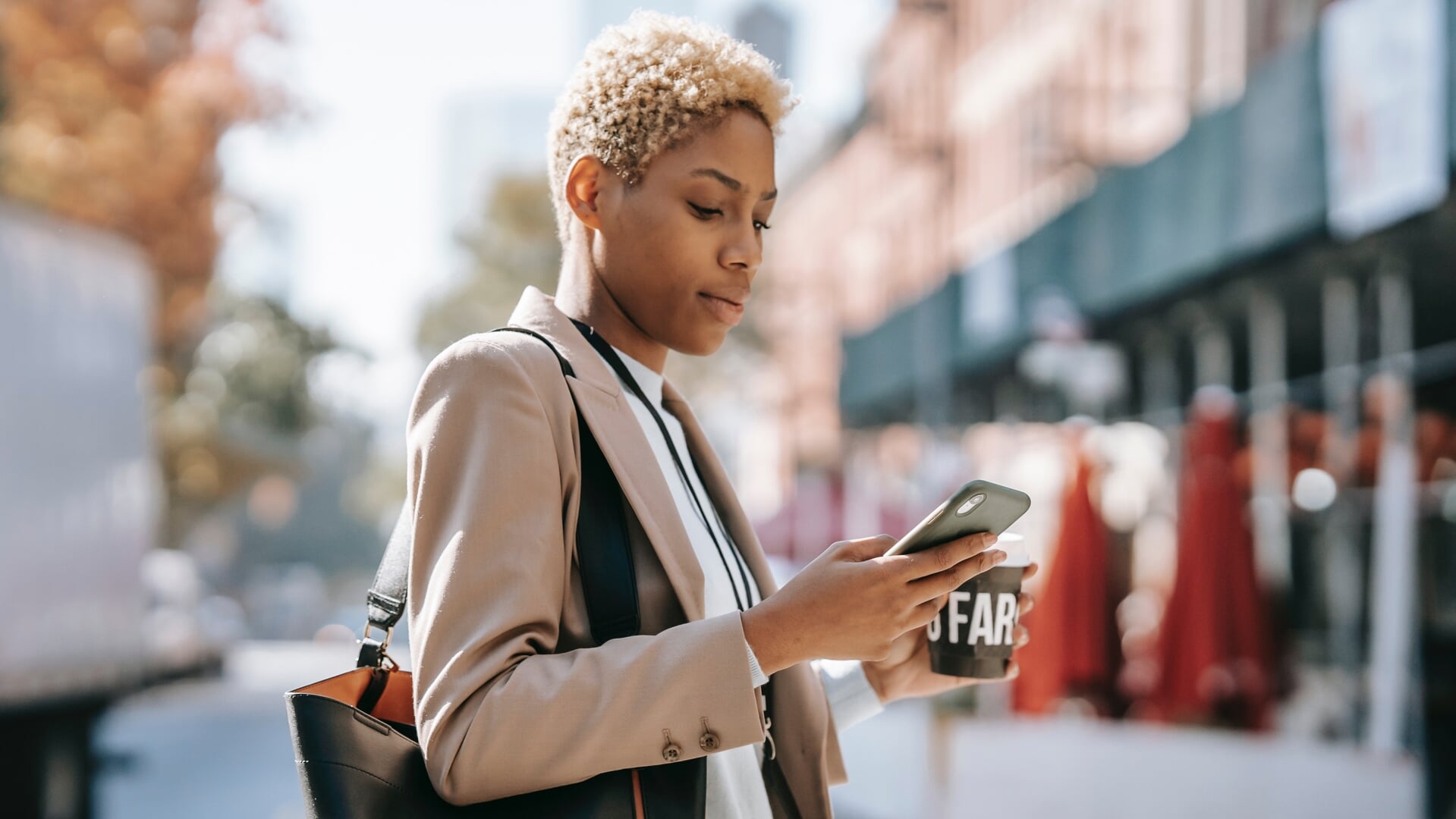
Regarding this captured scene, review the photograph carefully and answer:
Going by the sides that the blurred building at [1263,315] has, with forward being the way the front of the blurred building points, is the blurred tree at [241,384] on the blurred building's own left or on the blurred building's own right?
on the blurred building's own right

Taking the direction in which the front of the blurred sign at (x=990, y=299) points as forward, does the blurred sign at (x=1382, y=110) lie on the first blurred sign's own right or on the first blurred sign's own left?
on the first blurred sign's own left

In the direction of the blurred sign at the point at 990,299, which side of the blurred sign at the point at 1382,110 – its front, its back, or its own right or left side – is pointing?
right

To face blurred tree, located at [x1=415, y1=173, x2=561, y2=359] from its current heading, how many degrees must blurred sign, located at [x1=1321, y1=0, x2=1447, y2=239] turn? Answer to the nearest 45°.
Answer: approximately 90° to its right

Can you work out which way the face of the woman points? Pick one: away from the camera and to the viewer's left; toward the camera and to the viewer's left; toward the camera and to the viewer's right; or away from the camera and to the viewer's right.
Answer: toward the camera and to the viewer's right

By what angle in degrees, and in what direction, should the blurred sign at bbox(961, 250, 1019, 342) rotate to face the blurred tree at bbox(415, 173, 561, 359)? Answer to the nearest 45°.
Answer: approximately 90° to its right

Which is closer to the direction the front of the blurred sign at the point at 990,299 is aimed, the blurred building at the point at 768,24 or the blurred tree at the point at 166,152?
the blurred tree
